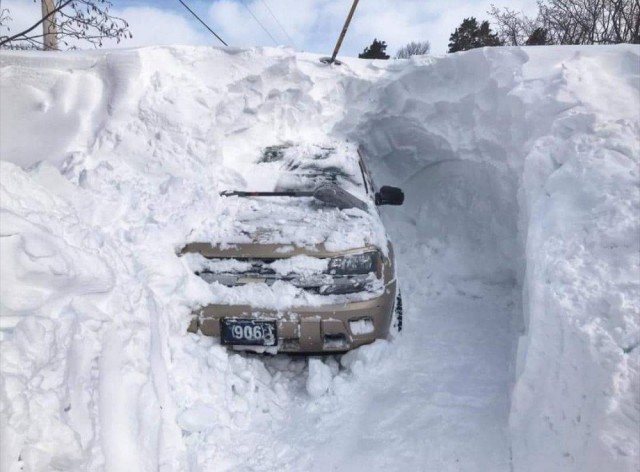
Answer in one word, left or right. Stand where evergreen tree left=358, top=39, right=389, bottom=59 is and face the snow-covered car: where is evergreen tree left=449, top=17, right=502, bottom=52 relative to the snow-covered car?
left

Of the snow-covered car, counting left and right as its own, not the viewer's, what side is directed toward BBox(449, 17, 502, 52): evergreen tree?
back

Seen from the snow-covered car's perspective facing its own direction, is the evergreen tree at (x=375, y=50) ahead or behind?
behind

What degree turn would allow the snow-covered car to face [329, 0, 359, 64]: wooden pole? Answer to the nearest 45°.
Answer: approximately 180°

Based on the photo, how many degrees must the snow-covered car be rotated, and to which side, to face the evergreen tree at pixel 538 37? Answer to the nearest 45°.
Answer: approximately 135° to its left
